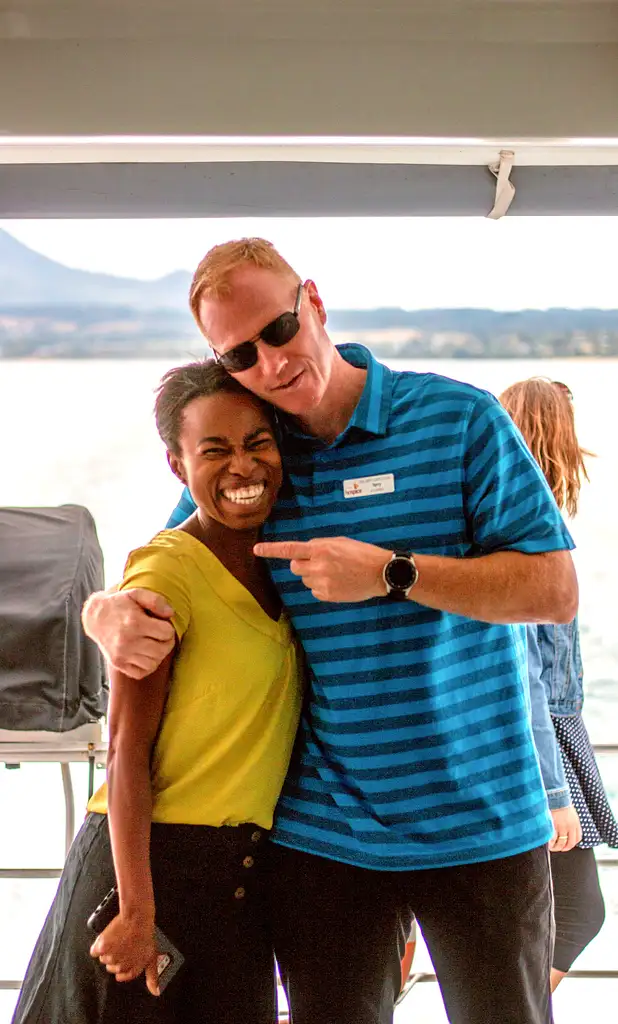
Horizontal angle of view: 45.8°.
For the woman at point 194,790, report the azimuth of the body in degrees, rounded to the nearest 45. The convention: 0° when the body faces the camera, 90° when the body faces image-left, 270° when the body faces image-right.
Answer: approximately 315°

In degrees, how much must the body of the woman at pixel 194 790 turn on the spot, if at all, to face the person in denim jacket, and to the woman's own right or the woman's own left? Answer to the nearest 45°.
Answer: approximately 90° to the woman's own left
